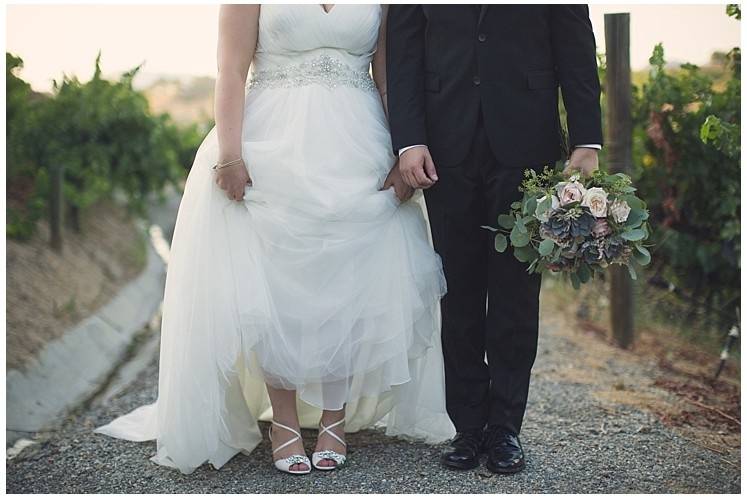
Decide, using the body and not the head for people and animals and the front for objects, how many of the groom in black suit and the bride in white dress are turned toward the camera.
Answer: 2

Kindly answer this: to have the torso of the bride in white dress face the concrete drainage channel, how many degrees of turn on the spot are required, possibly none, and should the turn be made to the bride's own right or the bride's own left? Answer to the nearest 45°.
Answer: approximately 135° to the bride's own right

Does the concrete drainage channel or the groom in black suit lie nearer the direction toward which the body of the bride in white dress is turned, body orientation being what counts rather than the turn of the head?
the groom in black suit

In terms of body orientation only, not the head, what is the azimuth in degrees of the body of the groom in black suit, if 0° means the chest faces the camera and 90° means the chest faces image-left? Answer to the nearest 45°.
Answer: approximately 0°

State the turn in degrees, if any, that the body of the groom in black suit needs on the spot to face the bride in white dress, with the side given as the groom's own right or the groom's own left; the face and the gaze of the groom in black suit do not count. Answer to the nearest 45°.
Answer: approximately 90° to the groom's own right

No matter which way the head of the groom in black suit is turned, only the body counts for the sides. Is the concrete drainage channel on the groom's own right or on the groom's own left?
on the groom's own right
